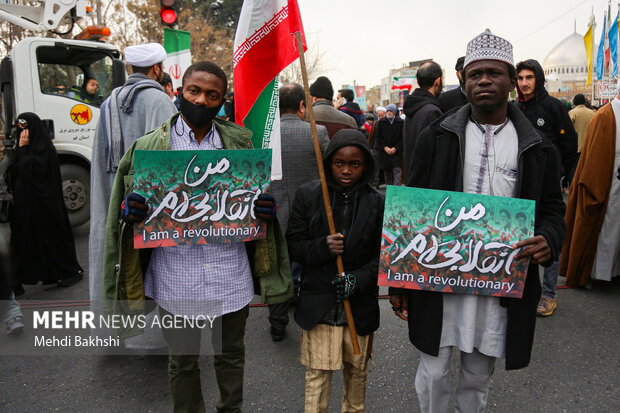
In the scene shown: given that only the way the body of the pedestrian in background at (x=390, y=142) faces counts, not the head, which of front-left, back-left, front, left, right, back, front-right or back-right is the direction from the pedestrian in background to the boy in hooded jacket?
front

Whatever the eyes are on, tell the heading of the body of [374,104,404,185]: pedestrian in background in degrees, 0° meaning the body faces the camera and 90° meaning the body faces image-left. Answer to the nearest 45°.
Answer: approximately 0°

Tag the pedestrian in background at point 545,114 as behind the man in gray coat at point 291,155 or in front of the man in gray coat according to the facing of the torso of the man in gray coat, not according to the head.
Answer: in front

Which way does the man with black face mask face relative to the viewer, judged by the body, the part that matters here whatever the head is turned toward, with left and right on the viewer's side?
facing the viewer

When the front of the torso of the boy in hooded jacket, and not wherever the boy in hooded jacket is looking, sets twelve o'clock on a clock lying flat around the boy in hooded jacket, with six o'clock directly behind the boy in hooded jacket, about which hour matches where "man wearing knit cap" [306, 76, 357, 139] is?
The man wearing knit cap is roughly at 6 o'clock from the boy in hooded jacket.

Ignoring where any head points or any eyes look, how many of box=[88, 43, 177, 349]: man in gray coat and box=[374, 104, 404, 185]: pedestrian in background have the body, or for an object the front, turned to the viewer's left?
0

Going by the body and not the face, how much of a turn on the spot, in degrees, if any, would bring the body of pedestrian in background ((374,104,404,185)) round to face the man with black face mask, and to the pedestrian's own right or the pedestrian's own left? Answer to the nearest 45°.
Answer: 0° — they already face them

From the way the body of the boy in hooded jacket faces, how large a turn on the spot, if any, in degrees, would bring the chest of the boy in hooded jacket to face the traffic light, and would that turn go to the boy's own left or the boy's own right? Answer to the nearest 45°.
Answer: approximately 135° to the boy's own right

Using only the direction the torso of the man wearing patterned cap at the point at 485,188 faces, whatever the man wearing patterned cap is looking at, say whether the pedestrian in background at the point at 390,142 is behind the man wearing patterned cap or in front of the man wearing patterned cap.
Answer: behind

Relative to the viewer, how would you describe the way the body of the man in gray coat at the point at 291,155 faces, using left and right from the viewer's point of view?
facing away from the viewer and to the right of the viewer

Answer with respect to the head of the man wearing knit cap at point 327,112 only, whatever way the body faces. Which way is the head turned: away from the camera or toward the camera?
away from the camera

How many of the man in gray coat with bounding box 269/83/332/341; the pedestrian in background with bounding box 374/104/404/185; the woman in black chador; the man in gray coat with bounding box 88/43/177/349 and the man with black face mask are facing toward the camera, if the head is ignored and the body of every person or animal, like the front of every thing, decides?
2

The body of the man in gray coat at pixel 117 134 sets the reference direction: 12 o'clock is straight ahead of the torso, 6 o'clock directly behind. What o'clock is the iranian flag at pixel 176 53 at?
The iranian flag is roughly at 11 o'clock from the man in gray coat.
